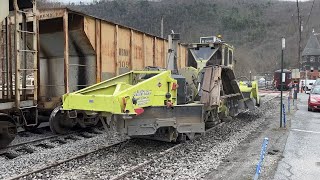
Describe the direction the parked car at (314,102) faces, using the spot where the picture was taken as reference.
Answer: facing the viewer and to the left of the viewer
